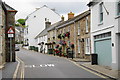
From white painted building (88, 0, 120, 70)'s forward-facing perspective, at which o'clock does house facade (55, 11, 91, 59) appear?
The house facade is roughly at 4 o'clock from the white painted building.

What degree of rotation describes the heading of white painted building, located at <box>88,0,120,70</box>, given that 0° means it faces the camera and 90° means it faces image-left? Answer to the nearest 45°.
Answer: approximately 45°

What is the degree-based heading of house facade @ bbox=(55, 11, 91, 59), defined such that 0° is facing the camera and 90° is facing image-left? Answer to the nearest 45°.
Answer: approximately 45°

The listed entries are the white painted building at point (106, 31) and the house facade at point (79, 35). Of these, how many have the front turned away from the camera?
0

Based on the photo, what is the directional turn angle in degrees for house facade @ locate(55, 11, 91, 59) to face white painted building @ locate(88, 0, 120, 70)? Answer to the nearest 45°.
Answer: approximately 45° to its left
